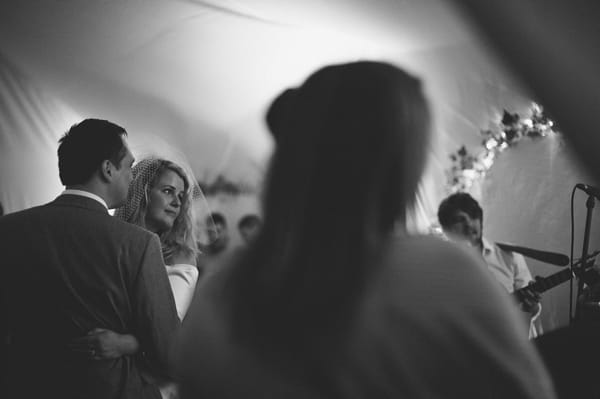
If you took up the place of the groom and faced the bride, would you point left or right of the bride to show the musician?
right

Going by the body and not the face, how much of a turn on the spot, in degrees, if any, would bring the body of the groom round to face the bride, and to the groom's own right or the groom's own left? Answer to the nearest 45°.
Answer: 0° — they already face them

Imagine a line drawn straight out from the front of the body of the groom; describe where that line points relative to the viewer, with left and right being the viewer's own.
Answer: facing away from the viewer and to the right of the viewer
